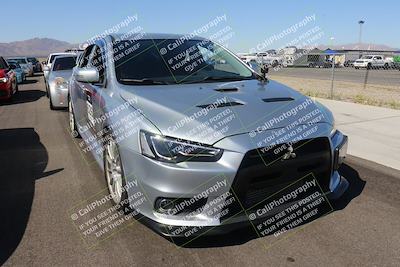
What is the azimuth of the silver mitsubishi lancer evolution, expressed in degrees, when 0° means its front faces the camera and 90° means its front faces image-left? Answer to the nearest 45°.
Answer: approximately 315°

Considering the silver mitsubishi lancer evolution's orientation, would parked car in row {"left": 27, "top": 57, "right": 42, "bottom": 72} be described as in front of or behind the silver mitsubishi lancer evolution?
behind

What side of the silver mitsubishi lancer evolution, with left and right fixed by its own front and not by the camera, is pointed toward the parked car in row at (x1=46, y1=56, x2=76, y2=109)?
back

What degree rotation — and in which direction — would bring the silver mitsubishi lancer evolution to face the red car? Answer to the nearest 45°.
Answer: approximately 180°
